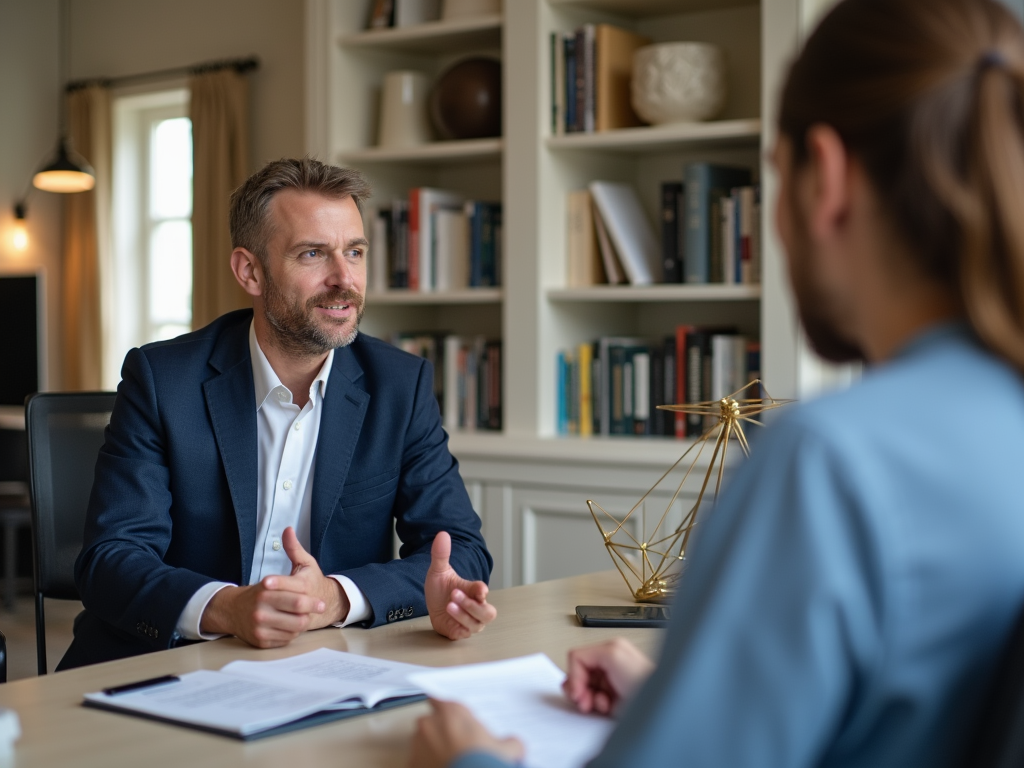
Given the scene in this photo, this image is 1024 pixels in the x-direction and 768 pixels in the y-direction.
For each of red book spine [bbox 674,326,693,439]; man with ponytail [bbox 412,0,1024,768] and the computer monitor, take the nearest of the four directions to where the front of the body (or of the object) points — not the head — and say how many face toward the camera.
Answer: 2

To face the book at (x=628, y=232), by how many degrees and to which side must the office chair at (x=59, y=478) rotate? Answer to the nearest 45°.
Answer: approximately 90° to its left

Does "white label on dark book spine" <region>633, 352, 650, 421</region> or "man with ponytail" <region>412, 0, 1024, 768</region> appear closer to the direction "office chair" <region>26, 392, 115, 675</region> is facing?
the man with ponytail

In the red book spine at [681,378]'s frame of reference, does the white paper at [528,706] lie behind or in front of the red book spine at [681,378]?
in front

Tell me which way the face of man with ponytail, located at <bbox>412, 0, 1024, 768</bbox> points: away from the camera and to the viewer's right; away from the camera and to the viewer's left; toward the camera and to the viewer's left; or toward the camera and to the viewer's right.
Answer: away from the camera and to the viewer's left

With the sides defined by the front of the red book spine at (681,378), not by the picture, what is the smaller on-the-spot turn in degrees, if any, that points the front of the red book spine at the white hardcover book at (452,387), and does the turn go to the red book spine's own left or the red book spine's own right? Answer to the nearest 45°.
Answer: approximately 135° to the red book spine's own right

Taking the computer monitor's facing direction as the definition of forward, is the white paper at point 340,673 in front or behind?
in front

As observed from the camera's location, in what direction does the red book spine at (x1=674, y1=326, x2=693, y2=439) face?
facing the viewer

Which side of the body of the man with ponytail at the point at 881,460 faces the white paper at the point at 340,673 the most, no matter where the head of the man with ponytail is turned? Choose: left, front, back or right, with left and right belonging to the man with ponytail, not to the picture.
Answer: front

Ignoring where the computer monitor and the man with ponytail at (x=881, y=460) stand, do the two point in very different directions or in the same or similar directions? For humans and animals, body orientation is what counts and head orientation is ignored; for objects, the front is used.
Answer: very different directions

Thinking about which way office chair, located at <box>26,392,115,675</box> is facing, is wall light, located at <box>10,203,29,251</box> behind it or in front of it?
behind

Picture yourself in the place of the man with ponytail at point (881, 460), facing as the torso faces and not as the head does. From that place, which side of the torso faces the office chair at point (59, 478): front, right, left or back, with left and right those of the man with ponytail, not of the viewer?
front
